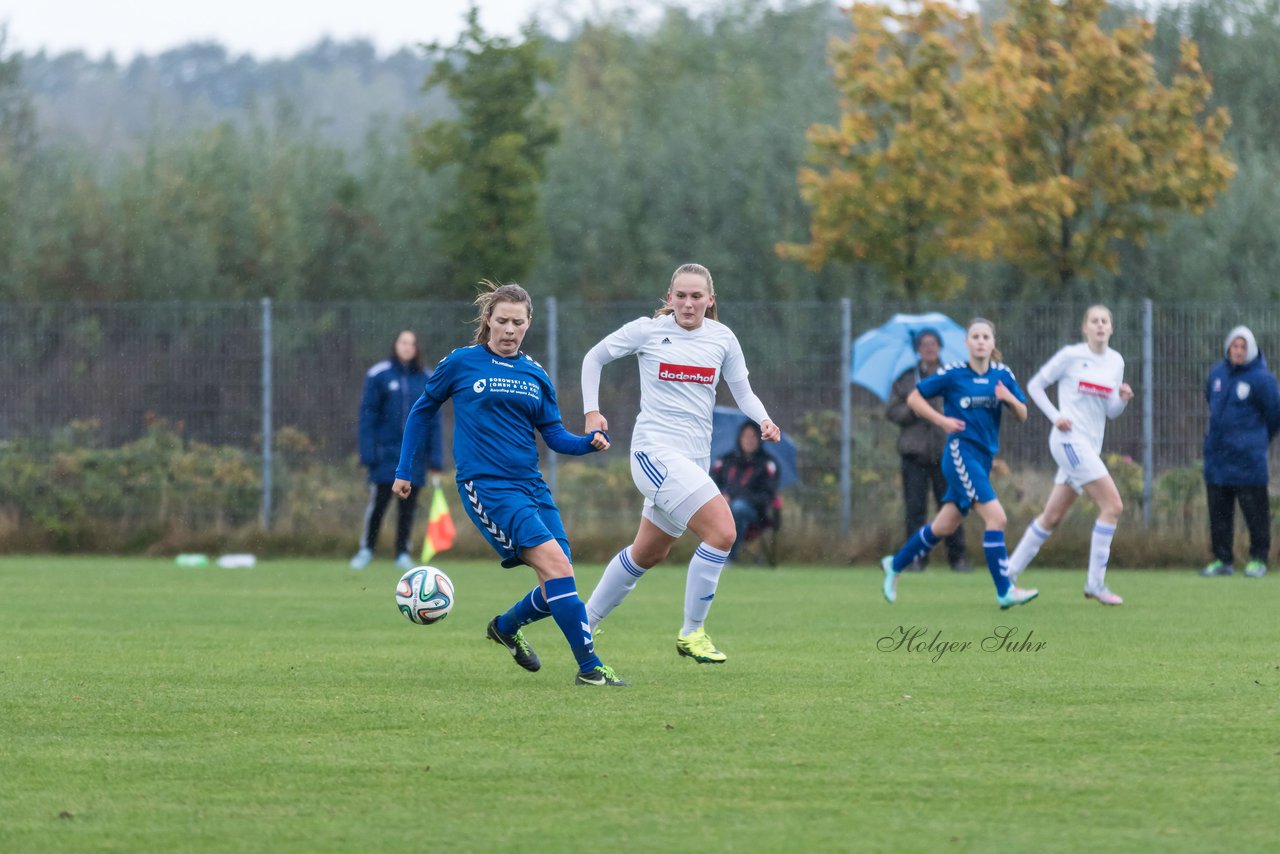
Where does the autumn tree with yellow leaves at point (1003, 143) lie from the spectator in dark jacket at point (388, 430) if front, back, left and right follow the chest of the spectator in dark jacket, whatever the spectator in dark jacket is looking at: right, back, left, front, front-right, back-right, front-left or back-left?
back-left

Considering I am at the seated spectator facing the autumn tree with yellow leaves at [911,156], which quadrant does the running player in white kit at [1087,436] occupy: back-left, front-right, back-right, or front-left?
back-right

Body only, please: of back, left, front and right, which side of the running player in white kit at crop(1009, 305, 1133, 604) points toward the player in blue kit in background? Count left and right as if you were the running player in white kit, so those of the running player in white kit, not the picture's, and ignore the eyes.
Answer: right

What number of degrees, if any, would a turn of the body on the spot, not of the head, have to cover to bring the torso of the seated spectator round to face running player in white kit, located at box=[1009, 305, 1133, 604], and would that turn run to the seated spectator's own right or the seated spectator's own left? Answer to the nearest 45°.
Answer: approximately 45° to the seated spectator's own left

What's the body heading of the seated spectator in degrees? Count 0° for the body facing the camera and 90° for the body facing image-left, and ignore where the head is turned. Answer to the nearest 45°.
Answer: approximately 0°

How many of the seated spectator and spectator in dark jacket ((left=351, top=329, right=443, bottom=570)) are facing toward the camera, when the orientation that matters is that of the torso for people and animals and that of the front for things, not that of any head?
2

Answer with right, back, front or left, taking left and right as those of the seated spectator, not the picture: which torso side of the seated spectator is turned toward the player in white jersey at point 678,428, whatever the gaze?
front

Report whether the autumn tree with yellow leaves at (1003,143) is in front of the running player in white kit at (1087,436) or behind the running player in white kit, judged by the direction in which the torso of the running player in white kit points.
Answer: behind

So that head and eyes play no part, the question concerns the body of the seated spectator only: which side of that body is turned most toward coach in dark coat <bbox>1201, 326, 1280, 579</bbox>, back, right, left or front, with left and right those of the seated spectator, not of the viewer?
left

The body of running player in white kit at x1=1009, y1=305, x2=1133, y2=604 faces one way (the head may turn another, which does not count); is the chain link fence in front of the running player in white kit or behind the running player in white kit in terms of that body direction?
behind

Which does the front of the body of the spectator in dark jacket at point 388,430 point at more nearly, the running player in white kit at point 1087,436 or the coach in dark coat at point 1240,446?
the running player in white kit
